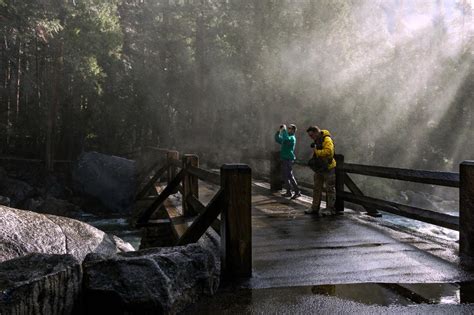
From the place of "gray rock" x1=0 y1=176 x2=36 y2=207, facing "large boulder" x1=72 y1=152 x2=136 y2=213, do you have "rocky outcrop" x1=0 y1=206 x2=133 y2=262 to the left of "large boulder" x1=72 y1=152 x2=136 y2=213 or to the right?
right

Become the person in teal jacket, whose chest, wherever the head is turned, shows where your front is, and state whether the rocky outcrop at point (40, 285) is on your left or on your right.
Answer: on your left

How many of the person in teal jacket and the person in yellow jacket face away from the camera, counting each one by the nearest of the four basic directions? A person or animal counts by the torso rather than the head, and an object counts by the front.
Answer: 0

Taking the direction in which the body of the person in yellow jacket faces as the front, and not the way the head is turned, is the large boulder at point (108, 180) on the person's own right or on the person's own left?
on the person's own right

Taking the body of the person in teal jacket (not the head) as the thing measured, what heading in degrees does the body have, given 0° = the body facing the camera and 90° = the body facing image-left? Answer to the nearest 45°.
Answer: approximately 90°

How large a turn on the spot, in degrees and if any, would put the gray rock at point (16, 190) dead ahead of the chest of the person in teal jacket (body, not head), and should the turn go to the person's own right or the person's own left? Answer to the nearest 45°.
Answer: approximately 45° to the person's own right

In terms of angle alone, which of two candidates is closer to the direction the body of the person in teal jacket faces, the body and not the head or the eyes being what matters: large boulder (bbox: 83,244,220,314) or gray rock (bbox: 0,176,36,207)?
the gray rock

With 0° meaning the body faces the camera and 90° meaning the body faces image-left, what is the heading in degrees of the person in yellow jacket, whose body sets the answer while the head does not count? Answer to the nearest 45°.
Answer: approximately 45°

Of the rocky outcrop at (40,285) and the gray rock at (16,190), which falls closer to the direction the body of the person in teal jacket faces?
the gray rock

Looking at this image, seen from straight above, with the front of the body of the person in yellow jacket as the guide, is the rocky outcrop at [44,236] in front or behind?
in front

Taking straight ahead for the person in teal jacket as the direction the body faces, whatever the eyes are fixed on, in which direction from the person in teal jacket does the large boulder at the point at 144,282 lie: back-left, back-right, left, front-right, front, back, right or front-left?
left
